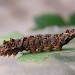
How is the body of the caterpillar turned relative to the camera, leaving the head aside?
to the viewer's left
